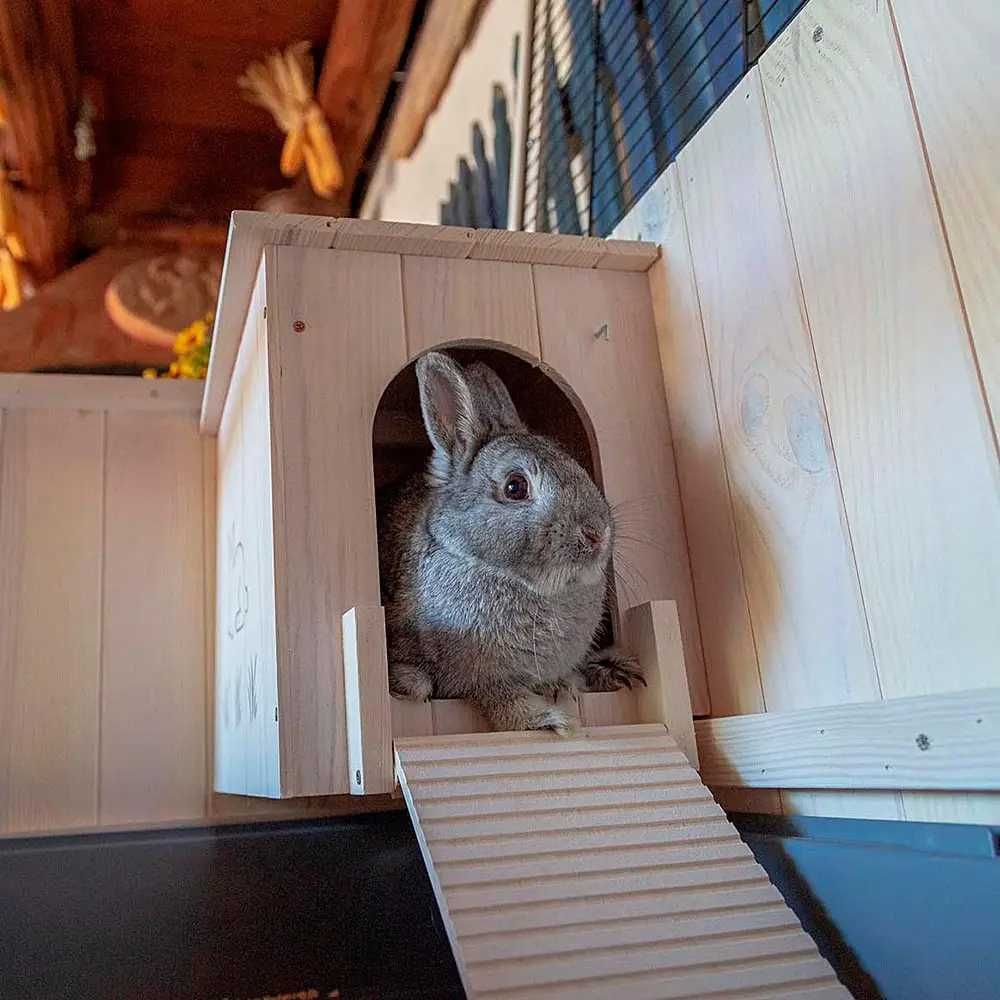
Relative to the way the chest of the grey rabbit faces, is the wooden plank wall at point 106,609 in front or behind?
behind

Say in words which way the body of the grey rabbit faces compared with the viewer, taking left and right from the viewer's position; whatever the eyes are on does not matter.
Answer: facing the viewer and to the right of the viewer
